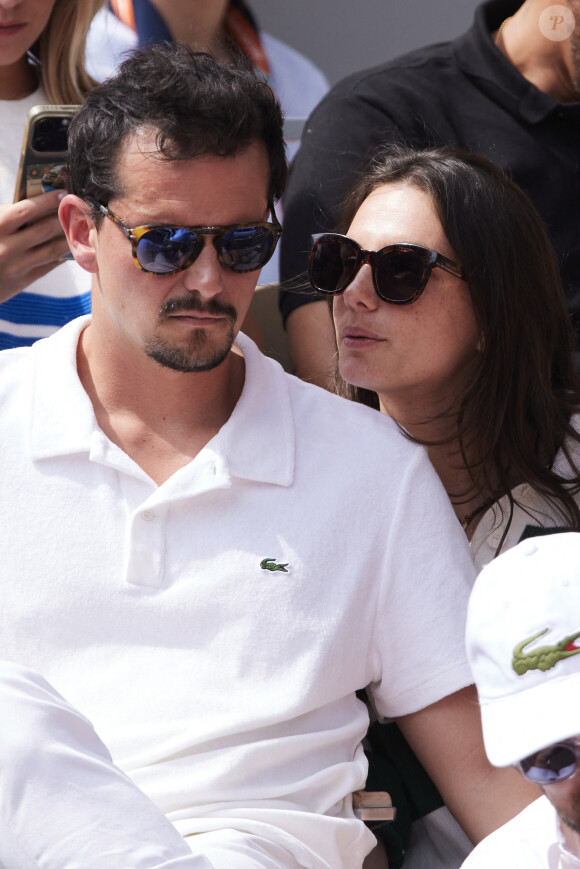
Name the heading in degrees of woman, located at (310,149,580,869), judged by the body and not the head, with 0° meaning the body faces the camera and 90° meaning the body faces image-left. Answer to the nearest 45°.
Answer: approximately 45°

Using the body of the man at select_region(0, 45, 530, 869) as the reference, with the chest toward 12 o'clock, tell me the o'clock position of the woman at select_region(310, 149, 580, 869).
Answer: The woman is roughly at 7 o'clock from the man.

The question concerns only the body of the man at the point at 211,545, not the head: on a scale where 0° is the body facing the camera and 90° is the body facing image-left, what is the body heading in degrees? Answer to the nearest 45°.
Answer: approximately 0°

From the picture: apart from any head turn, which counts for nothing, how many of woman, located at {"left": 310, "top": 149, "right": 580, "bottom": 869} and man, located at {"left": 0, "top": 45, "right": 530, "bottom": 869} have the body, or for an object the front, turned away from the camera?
0

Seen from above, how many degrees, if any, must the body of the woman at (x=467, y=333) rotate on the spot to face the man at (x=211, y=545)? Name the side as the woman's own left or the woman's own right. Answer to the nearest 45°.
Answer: approximately 45° to the woman's own right

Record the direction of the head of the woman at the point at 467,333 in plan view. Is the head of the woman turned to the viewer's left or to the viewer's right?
to the viewer's left
